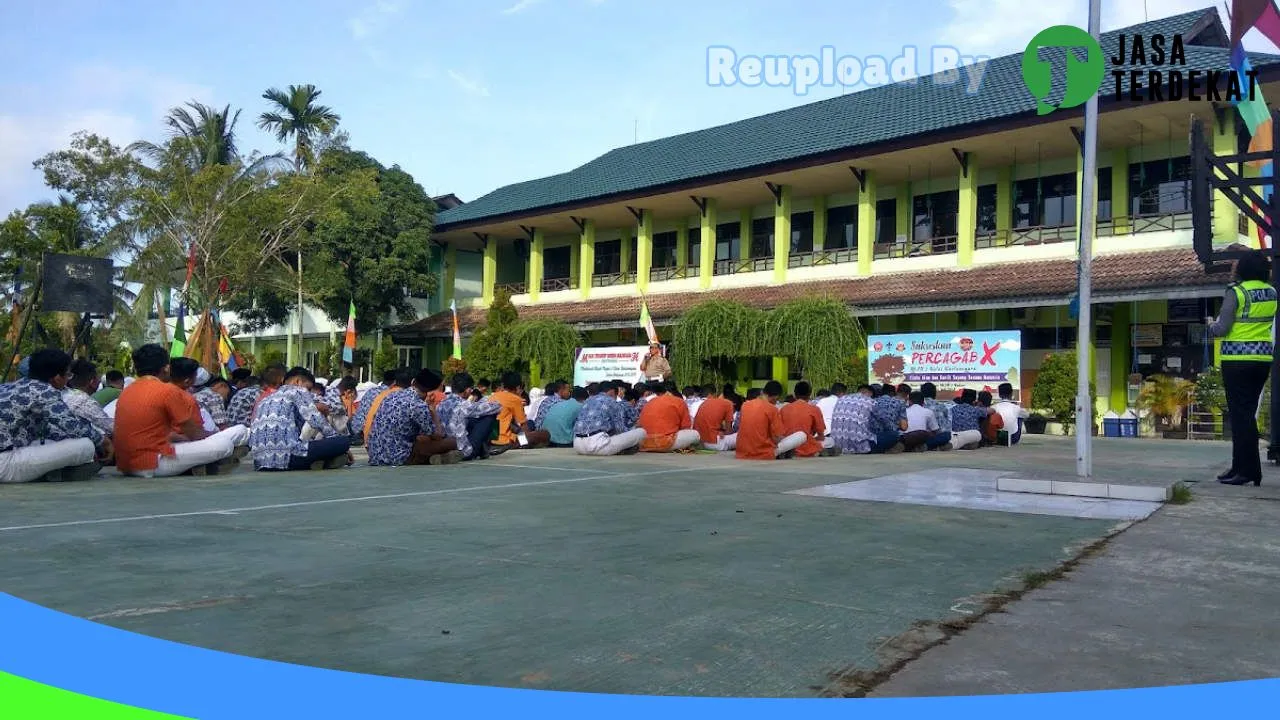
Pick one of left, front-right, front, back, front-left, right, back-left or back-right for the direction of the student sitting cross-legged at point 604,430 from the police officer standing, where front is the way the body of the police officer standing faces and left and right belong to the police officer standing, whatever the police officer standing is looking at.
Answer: front-left

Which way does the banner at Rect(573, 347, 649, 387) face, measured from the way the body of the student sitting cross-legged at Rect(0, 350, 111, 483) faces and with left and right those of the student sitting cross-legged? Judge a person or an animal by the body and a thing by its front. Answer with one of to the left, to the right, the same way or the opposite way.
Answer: the opposite way

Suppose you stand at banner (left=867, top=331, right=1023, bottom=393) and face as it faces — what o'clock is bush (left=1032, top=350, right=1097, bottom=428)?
The bush is roughly at 9 o'clock from the banner.

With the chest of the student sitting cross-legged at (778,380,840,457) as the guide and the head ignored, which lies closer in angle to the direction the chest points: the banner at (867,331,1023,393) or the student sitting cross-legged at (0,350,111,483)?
the banner

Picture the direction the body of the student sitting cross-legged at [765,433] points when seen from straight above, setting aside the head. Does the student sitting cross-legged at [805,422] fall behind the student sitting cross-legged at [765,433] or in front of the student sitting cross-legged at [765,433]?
in front

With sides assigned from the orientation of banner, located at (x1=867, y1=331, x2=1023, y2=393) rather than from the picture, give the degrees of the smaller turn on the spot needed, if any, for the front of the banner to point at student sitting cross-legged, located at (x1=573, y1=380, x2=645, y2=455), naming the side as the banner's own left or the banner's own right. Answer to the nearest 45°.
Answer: approximately 45° to the banner's own right

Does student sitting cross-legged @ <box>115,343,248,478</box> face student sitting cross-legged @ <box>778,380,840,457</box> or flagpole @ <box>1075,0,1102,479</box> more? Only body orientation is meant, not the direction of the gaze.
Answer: the student sitting cross-legged

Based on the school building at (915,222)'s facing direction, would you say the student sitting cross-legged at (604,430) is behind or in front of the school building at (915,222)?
in front

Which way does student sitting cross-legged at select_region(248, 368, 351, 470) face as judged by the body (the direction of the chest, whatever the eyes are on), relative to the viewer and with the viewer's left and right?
facing away from the viewer and to the right of the viewer

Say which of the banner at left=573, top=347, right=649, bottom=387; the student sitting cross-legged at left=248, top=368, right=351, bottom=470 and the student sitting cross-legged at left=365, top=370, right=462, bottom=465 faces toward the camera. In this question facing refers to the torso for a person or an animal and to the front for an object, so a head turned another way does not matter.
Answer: the banner

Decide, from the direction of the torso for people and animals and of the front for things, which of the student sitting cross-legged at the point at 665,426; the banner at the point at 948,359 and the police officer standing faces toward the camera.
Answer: the banner

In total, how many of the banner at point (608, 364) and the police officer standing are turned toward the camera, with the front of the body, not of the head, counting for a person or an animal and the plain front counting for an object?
1

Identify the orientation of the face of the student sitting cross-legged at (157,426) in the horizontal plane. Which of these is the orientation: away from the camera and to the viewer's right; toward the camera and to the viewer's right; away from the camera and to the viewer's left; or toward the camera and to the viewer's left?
away from the camera and to the viewer's right

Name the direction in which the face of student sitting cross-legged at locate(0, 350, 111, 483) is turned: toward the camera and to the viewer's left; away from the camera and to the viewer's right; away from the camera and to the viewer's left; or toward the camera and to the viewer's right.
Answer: away from the camera and to the viewer's right

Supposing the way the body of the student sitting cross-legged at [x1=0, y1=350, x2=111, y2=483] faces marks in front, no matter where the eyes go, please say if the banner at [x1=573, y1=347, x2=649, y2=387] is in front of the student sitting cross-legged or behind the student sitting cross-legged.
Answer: in front

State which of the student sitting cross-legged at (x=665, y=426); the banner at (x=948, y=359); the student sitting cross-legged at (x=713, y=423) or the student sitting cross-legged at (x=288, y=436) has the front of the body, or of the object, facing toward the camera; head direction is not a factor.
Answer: the banner

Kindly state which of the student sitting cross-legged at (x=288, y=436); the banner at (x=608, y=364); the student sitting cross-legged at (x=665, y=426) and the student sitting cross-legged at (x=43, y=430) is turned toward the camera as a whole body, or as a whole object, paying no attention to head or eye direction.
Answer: the banner
